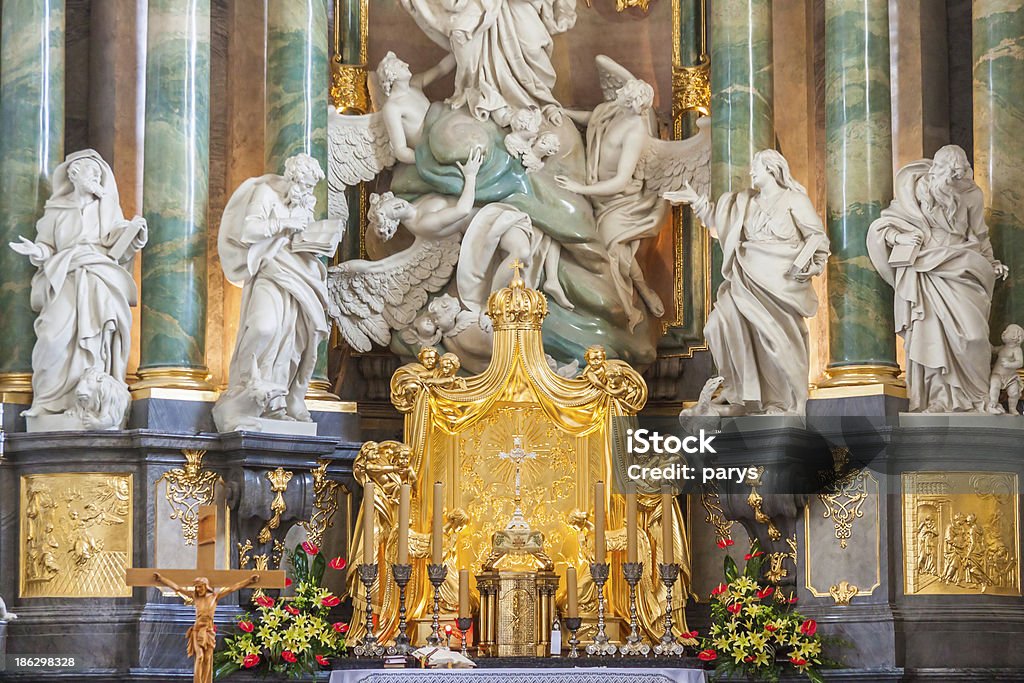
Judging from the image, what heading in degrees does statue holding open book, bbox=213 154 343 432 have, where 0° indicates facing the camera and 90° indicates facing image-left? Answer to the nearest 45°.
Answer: approximately 315°

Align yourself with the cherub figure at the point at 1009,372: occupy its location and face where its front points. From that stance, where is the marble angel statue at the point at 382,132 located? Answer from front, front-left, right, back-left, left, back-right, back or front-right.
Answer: right

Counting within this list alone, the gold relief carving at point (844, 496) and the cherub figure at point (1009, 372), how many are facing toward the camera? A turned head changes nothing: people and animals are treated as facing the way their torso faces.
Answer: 2

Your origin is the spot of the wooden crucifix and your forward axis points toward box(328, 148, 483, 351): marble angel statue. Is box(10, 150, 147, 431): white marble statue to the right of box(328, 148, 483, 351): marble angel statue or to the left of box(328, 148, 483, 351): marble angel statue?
left

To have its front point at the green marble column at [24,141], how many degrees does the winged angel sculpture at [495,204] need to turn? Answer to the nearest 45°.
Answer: approximately 90° to its right

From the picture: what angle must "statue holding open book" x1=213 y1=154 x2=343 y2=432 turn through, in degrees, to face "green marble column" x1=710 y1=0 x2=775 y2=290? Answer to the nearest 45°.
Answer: approximately 45° to its left

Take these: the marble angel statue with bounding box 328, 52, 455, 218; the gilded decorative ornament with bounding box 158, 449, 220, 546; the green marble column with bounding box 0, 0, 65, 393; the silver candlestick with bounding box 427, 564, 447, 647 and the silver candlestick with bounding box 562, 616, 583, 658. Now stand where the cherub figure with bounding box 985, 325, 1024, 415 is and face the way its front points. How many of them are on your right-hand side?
5

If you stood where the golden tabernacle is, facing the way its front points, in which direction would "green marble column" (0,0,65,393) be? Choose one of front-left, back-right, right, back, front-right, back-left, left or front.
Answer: right

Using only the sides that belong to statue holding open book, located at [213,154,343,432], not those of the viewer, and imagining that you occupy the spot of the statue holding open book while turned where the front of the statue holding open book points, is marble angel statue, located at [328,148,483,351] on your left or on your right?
on your left

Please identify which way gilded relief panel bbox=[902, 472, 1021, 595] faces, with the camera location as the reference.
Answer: facing the viewer
